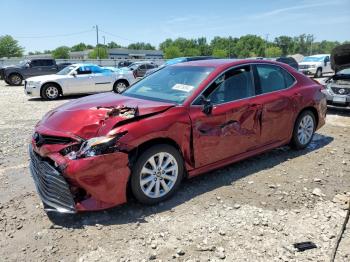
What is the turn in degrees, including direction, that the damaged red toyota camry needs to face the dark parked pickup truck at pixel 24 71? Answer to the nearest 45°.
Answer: approximately 90° to its right

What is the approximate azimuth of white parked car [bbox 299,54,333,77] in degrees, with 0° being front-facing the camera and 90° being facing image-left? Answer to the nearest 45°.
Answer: approximately 45°

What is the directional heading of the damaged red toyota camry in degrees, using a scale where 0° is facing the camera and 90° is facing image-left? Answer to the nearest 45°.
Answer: approximately 45°
